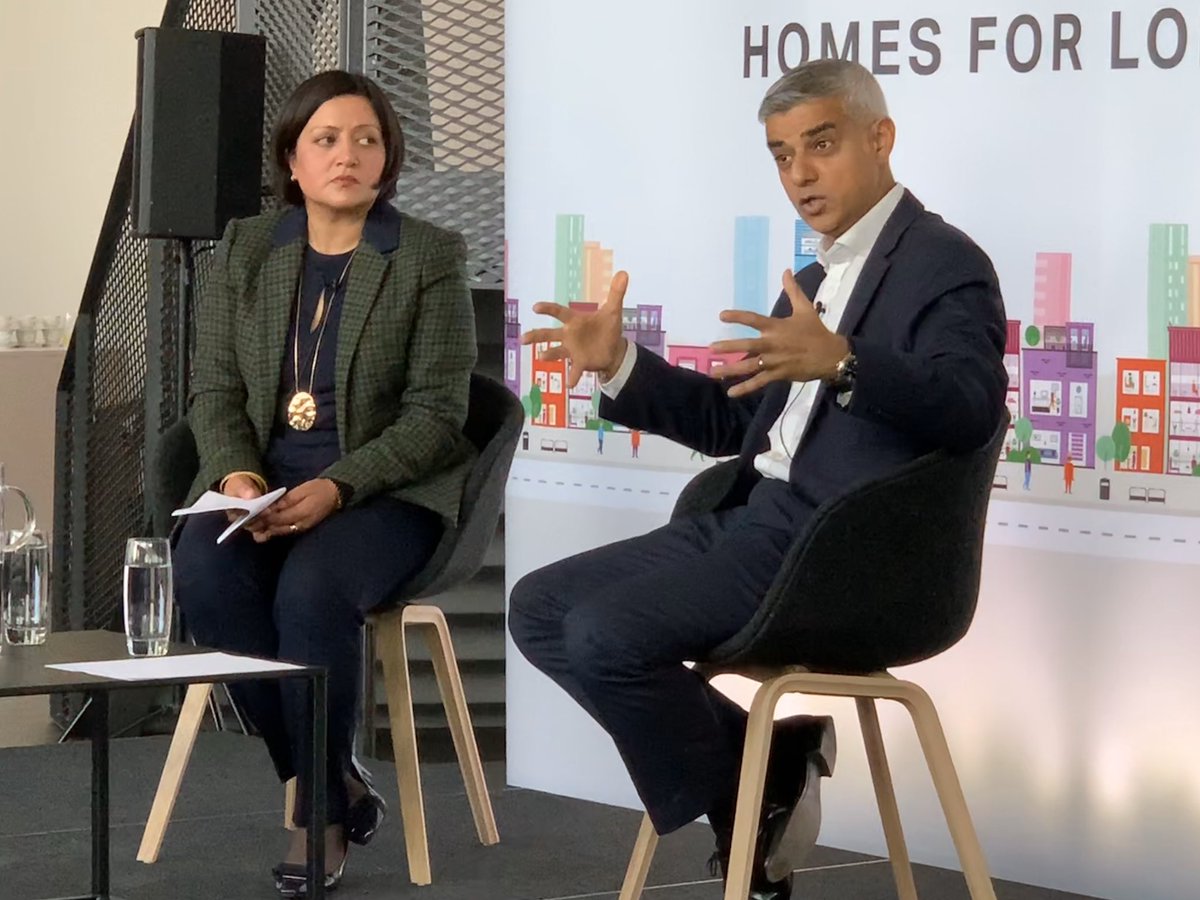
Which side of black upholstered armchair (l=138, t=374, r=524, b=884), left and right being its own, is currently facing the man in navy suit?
left

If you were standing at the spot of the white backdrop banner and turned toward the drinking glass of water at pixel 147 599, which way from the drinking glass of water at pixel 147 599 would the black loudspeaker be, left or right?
right

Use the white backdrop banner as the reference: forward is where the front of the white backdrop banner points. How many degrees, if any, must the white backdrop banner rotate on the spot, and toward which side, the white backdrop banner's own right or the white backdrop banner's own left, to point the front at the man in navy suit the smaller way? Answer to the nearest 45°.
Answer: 0° — it already faces them

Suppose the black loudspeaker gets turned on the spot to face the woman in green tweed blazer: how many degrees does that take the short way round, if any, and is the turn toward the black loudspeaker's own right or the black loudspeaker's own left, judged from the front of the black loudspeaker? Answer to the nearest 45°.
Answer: approximately 90° to the black loudspeaker's own left

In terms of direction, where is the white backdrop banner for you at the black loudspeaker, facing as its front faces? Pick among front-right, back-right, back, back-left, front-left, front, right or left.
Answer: back-left

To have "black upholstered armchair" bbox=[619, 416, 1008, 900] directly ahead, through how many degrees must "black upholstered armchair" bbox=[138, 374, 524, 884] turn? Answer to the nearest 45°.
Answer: approximately 90° to its left

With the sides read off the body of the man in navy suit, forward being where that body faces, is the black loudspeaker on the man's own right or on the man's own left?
on the man's own right

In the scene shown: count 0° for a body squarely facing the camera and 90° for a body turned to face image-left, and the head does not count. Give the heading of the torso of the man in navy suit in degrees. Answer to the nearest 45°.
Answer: approximately 45°

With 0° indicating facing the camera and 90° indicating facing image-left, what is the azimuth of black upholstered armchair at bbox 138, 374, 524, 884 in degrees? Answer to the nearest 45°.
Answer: approximately 45°
